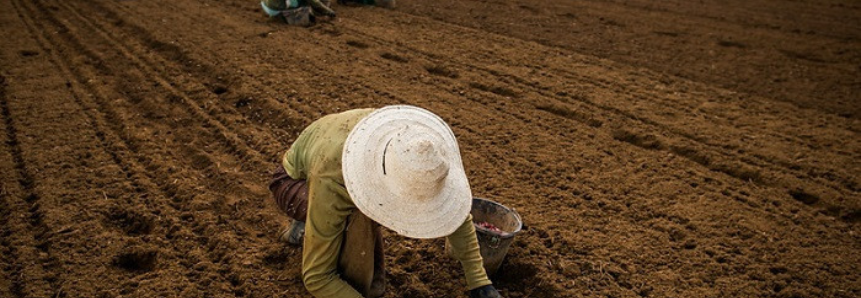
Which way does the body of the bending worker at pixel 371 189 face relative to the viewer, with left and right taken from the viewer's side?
facing the viewer and to the right of the viewer

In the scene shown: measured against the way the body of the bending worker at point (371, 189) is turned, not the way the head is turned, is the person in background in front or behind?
behind
